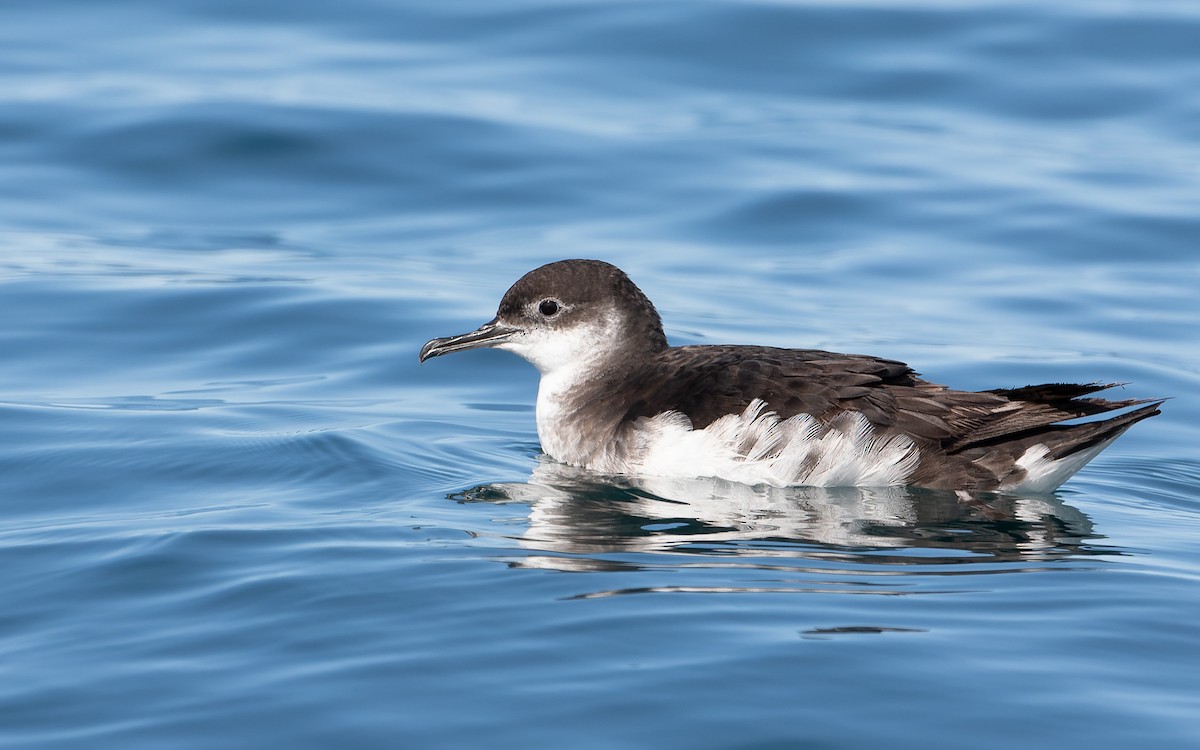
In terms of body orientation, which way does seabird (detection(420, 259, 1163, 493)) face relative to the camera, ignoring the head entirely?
to the viewer's left
